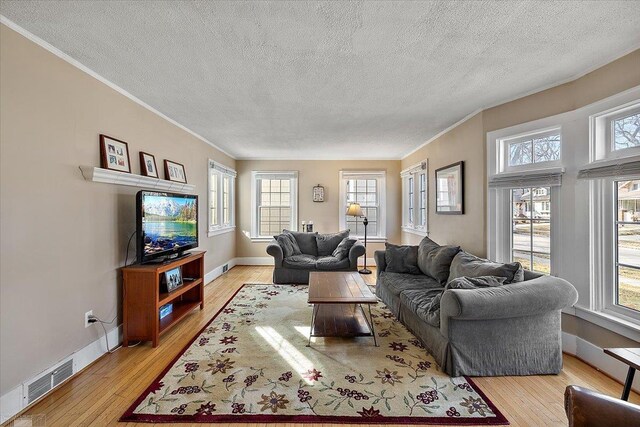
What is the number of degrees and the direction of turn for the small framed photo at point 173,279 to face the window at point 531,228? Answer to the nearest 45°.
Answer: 0° — it already faces it

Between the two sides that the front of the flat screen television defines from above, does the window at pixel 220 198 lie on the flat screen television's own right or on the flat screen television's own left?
on the flat screen television's own left

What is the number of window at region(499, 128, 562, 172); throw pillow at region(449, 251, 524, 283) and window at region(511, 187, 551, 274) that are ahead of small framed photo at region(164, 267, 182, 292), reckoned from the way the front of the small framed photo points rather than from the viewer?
3

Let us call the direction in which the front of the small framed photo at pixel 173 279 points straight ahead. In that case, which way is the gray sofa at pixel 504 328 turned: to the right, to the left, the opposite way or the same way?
the opposite way

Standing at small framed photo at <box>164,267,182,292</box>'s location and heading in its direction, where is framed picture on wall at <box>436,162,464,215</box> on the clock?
The framed picture on wall is roughly at 11 o'clock from the small framed photo.

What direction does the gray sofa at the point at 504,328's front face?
to the viewer's left

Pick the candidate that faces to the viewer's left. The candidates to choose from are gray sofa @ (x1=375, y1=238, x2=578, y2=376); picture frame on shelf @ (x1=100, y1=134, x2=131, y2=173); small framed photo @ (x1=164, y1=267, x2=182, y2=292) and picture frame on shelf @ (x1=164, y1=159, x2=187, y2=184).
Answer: the gray sofa

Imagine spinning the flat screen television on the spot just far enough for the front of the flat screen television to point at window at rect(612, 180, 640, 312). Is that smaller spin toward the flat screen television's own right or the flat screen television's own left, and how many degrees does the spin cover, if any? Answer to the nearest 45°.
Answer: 0° — it already faces it

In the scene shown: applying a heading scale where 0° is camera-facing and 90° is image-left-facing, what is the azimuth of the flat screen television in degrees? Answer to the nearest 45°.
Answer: approximately 315°

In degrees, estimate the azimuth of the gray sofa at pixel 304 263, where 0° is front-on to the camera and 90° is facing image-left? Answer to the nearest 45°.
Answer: approximately 0°

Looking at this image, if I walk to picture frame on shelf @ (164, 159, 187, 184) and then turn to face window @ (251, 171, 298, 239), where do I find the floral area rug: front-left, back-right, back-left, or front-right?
back-right

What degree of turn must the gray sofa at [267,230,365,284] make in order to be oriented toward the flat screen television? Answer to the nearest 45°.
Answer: approximately 45° to its right

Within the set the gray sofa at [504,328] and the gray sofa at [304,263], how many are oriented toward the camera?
1

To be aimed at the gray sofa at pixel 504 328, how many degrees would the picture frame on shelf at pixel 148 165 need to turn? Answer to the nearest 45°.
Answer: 0° — it already faces it

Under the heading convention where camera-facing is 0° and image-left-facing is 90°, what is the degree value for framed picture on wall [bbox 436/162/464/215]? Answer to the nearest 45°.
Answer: approximately 45°
